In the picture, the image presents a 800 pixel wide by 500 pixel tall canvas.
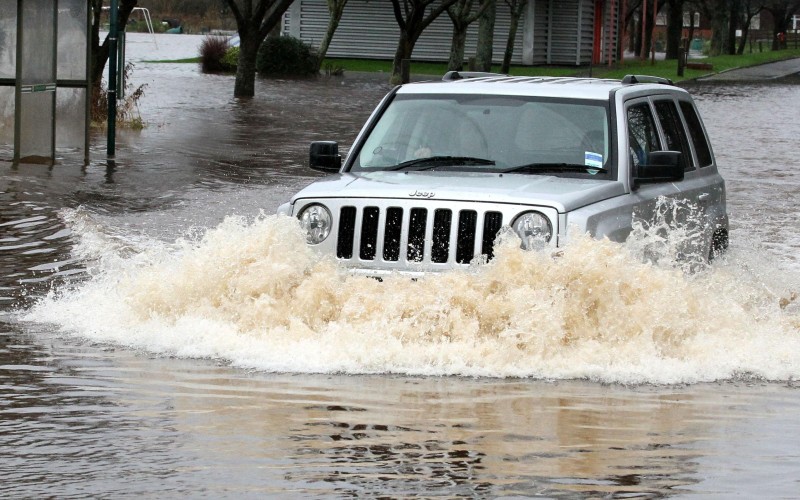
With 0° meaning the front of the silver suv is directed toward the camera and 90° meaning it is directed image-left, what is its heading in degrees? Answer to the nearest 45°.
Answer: approximately 45°

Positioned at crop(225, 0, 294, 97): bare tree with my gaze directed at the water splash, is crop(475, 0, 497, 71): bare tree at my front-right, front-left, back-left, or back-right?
back-left

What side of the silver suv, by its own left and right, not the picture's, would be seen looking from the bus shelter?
right

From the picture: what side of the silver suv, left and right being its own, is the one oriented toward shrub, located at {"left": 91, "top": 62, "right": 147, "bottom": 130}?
right

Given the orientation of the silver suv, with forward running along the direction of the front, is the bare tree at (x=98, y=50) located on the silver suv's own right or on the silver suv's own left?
on the silver suv's own right

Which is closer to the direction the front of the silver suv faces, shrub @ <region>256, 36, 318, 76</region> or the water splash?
the water splash

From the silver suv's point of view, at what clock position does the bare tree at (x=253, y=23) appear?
The bare tree is roughly at 4 o'clock from the silver suv.

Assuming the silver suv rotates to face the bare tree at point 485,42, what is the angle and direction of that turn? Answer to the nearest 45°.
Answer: approximately 135° to its right
